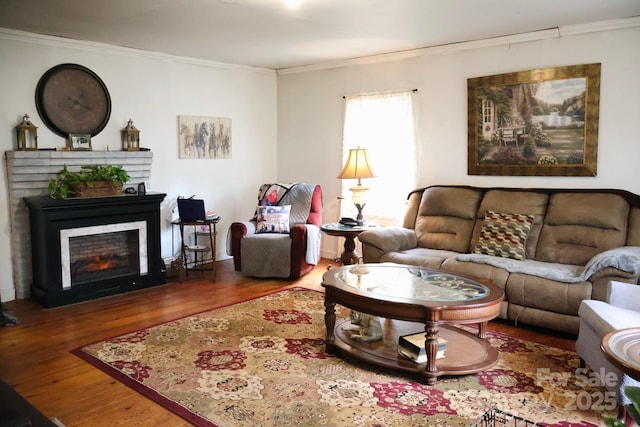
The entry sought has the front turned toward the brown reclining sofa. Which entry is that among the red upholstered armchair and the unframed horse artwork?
the unframed horse artwork

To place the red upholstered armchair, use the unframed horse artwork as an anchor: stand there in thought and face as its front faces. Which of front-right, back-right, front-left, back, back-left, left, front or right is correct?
front

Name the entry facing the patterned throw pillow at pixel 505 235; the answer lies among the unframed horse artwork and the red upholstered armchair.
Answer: the unframed horse artwork

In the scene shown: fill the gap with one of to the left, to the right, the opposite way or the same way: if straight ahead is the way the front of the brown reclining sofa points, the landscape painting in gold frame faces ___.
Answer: the same way

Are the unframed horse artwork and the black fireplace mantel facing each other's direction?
no

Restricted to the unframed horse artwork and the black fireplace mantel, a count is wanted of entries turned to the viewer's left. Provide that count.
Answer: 0

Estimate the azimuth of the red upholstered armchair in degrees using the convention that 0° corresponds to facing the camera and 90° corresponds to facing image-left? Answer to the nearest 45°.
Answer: approximately 45°

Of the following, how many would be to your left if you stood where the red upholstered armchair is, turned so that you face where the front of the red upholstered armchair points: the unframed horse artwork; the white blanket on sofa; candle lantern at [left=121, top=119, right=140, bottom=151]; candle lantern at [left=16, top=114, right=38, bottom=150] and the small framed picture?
1

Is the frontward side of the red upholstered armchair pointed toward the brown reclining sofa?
no

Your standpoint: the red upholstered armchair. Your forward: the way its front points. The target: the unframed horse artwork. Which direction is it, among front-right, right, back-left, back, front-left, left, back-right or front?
right

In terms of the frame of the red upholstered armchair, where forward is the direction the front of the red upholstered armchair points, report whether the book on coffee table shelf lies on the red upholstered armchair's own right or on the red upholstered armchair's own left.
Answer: on the red upholstered armchair's own left

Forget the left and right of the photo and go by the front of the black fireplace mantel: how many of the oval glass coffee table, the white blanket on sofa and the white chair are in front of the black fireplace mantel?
3

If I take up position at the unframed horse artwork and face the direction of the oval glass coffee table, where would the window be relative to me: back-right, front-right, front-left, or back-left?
front-left

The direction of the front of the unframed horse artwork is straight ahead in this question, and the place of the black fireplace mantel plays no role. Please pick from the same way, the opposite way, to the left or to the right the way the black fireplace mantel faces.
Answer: the same way

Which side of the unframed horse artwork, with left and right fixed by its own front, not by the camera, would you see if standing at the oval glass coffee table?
front

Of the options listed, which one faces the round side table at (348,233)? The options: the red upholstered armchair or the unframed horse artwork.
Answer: the unframed horse artwork

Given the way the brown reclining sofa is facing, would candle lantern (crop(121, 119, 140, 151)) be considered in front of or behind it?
in front

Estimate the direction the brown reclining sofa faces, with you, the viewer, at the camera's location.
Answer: facing the viewer and to the left of the viewer

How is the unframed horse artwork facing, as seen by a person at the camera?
facing the viewer and to the right of the viewer

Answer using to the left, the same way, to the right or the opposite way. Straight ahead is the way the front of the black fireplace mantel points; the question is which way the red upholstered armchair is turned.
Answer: to the right

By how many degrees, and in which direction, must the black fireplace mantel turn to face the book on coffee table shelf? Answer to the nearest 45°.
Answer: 0° — it already faces it

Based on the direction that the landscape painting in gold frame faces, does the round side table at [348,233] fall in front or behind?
in front

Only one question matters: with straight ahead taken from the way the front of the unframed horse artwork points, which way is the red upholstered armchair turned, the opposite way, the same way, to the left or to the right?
to the right

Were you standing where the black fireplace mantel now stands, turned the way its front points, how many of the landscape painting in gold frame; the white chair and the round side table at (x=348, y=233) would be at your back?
0

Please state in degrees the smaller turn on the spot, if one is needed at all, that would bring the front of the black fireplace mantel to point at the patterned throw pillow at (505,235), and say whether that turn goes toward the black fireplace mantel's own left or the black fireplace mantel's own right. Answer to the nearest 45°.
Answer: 0° — it already faces it
